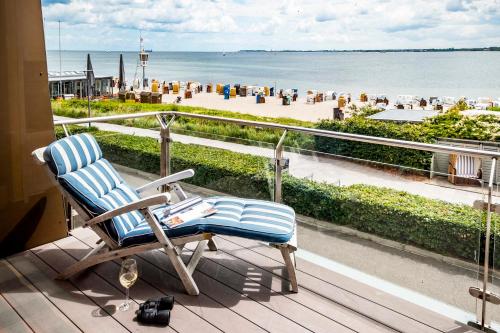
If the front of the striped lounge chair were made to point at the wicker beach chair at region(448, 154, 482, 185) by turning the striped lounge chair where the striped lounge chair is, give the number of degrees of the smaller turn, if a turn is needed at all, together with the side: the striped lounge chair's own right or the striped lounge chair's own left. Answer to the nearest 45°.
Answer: approximately 45° to the striped lounge chair's own left

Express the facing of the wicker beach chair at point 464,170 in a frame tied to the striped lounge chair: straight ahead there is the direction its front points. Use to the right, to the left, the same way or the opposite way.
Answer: to the right

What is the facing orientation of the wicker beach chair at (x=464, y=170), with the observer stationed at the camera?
facing the viewer

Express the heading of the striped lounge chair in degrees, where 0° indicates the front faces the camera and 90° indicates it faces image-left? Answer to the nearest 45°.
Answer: approximately 315°

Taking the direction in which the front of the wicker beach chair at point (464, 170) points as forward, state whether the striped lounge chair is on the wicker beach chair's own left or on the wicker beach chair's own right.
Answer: on the wicker beach chair's own right

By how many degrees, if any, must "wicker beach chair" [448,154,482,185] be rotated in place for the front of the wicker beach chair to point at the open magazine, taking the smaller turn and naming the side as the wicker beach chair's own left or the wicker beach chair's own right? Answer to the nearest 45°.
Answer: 0° — it already faces it
